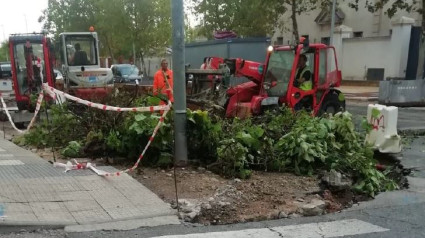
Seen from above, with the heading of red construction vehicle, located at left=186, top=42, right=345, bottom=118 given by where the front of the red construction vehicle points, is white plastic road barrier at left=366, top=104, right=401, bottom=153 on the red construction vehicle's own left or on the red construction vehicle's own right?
on the red construction vehicle's own left

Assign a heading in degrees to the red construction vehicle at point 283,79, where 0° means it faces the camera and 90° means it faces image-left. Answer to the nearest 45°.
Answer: approximately 45°

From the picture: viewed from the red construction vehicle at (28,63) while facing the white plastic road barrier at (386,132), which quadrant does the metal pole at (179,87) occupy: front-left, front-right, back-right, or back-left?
front-right

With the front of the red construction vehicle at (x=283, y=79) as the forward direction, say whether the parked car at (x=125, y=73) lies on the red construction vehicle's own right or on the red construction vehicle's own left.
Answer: on the red construction vehicle's own right

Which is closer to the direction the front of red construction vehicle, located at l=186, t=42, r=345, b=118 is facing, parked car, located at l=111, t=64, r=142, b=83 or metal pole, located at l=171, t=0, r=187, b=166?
the metal pole

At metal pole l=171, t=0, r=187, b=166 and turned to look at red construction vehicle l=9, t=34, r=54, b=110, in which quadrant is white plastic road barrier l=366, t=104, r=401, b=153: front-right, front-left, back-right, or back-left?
back-right

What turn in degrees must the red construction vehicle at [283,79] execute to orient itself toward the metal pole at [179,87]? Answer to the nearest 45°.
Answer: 0° — it already faces it
